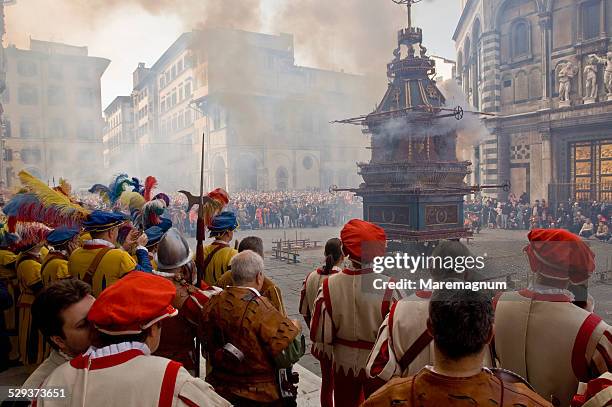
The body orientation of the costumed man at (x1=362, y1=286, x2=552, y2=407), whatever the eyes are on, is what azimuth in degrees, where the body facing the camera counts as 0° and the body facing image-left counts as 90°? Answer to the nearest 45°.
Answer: approximately 180°

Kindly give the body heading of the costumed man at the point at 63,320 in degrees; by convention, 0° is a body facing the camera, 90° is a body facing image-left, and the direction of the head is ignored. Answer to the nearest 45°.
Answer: approximately 270°

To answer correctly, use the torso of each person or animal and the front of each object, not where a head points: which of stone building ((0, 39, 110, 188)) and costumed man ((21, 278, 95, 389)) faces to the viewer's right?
the costumed man

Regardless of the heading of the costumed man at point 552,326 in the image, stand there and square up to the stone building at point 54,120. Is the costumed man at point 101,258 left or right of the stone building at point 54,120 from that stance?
left

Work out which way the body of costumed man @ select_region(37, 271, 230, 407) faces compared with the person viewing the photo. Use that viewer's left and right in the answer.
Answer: facing away from the viewer and to the right of the viewer
